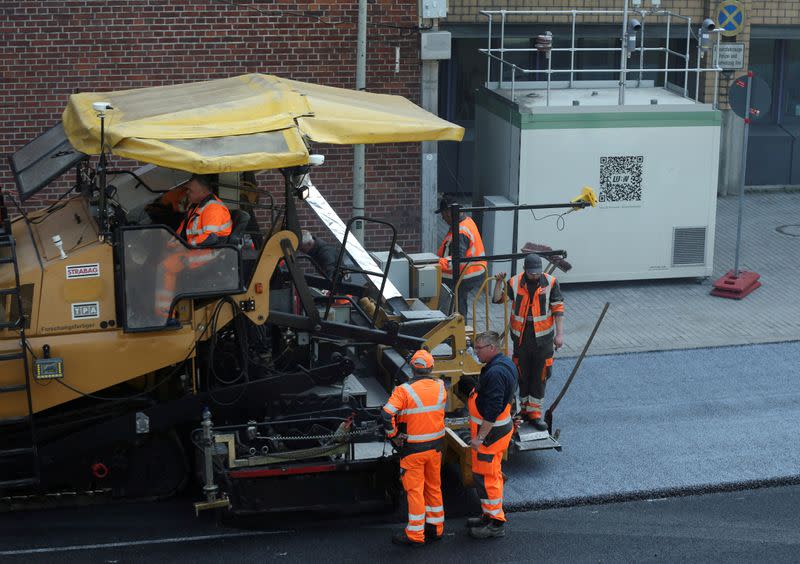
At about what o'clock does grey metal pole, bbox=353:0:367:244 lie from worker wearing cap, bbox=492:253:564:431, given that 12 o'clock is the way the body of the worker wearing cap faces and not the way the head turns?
The grey metal pole is roughly at 5 o'clock from the worker wearing cap.

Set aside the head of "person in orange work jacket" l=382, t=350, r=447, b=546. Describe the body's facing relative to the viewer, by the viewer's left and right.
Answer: facing away from the viewer and to the left of the viewer

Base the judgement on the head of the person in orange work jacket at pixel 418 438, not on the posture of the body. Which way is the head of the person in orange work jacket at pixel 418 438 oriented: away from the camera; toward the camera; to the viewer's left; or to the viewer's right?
away from the camera

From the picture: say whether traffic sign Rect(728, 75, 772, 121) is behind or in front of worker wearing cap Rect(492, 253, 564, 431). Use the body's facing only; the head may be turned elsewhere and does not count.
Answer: behind

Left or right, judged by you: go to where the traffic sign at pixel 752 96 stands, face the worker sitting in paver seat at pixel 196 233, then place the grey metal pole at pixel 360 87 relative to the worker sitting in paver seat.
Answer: right
